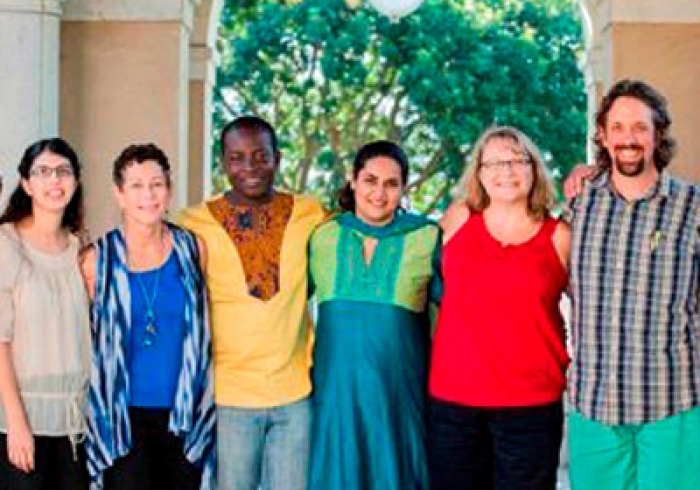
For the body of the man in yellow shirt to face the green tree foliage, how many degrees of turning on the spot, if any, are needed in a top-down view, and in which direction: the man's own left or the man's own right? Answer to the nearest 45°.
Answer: approximately 180°

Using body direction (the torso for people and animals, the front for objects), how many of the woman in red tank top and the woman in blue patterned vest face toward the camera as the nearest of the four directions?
2

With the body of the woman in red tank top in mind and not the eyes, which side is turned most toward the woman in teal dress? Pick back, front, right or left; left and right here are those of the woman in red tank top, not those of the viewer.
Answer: right

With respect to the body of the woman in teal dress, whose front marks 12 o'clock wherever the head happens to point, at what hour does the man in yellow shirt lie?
The man in yellow shirt is roughly at 3 o'clock from the woman in teal dress.

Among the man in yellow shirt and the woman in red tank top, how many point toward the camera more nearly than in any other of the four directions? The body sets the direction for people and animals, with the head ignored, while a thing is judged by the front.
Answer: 2

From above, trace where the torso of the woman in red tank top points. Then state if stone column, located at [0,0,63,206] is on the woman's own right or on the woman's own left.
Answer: on the woman's own right

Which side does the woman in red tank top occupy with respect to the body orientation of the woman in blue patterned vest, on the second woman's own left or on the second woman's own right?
on the second woman's own left
